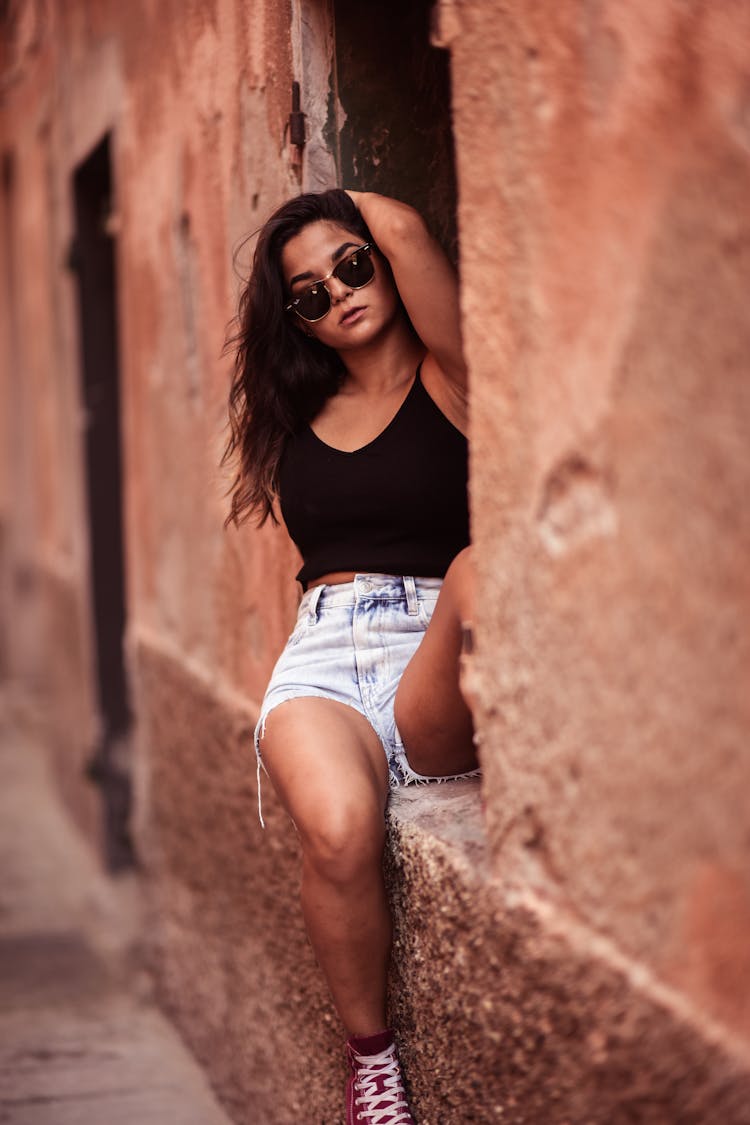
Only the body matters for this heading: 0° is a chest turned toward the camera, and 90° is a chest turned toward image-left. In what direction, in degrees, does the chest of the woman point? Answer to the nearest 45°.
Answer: approximately 0°
